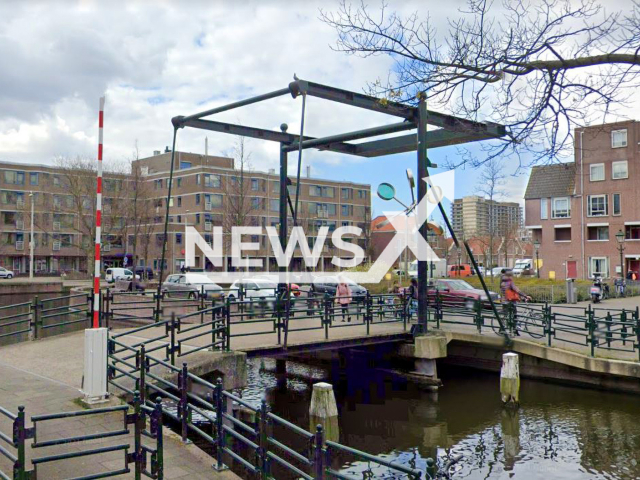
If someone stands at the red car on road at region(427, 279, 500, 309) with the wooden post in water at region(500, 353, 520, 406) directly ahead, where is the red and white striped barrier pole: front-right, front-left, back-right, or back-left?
front-right

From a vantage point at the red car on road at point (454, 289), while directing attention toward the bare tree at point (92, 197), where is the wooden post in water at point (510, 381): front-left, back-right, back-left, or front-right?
back-left

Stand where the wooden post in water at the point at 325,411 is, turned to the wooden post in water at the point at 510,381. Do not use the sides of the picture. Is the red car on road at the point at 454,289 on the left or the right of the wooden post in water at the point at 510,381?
left
